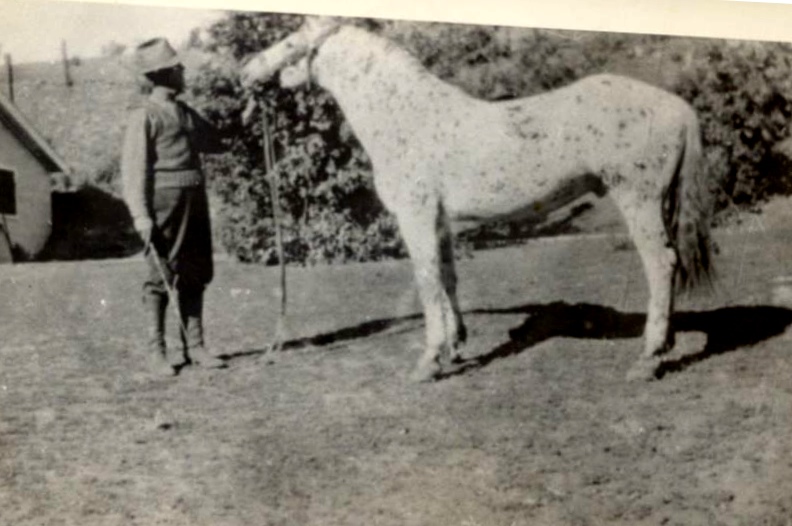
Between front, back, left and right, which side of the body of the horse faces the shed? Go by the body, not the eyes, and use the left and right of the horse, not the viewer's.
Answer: front

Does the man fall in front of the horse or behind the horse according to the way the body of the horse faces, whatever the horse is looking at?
in front

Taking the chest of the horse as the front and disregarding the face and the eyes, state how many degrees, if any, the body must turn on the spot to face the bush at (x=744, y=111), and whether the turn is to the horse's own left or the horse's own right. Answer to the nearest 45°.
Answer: approximately 180°

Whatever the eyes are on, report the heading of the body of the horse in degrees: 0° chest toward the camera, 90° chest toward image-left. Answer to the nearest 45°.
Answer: approximately 90°

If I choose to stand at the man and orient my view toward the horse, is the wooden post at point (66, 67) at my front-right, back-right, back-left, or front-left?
back-left

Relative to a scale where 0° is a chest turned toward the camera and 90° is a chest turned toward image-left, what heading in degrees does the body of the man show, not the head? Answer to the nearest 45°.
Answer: approximately 315°

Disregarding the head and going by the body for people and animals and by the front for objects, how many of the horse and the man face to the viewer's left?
1

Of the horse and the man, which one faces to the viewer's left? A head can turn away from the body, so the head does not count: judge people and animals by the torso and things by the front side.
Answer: the horse

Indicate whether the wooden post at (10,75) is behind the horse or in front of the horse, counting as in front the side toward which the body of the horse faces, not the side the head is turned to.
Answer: in front
